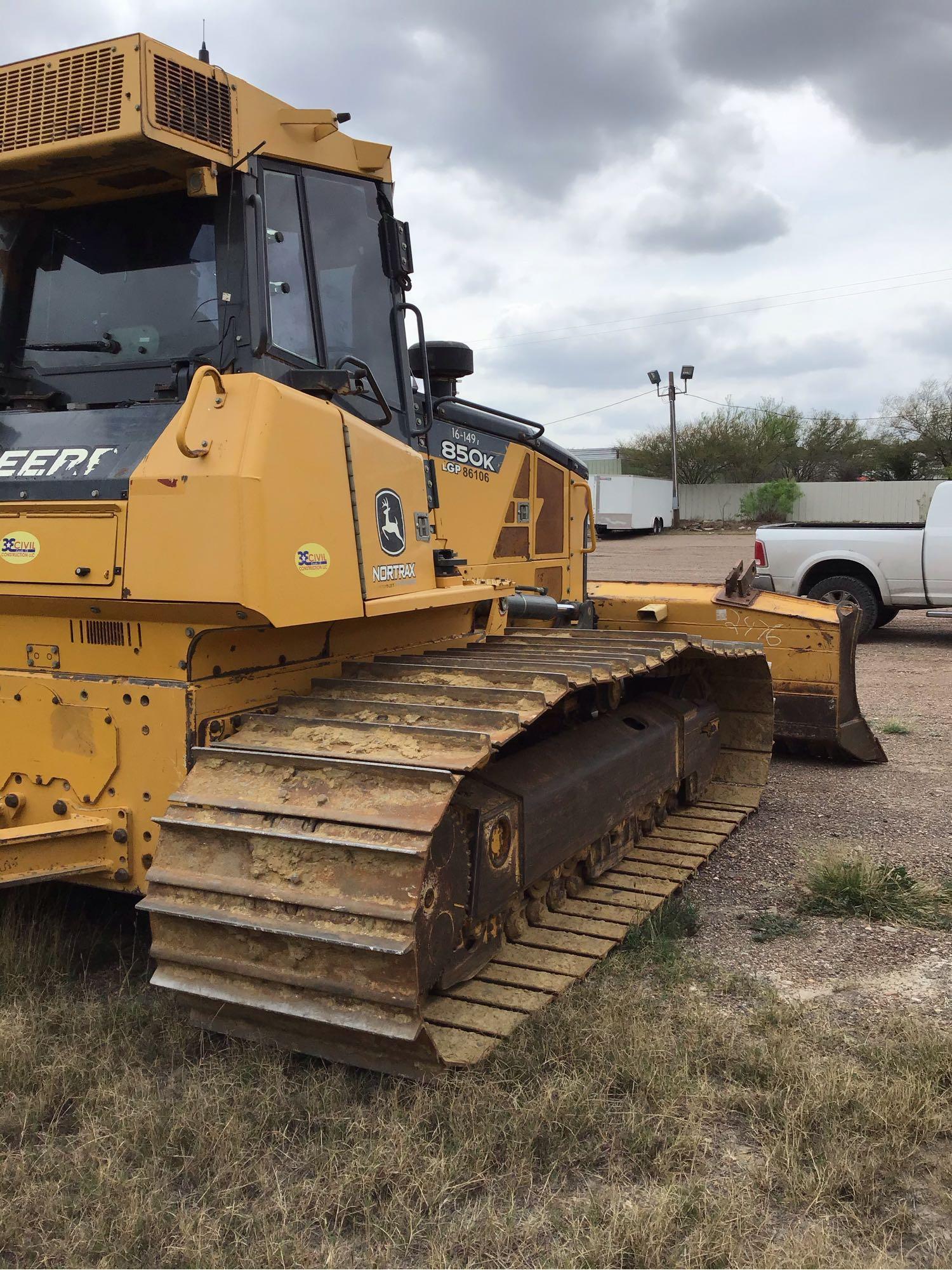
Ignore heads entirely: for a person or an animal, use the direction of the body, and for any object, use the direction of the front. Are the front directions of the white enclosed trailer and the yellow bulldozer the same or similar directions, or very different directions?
very different directions

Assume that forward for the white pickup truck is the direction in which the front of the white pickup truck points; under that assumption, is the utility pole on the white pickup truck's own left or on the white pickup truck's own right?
on the white pickup truck's own left

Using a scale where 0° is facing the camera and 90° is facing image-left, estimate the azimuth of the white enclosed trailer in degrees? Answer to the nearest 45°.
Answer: approximately 45°

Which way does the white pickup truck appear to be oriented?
to the viewer's right

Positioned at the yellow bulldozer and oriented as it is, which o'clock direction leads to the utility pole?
The utility pole is roughly at 11 o'clock from the yellow bulldozer.

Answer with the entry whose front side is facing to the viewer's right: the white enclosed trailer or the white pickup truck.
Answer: the white pickup truck

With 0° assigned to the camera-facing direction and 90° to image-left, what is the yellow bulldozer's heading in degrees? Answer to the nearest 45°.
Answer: approximately 225°

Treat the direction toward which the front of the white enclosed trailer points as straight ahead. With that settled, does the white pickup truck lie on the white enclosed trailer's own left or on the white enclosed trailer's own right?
on the white enclosed trailer's own left

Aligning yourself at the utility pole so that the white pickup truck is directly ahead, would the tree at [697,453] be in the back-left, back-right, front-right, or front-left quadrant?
back-left

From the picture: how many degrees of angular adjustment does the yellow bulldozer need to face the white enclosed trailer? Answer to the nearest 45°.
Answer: approximately 45° to its left

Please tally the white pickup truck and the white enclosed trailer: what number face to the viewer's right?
1

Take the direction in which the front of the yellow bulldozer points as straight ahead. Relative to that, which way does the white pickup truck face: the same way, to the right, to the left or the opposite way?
to the right

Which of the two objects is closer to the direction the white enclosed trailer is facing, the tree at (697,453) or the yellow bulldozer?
the yellow bulldozer
